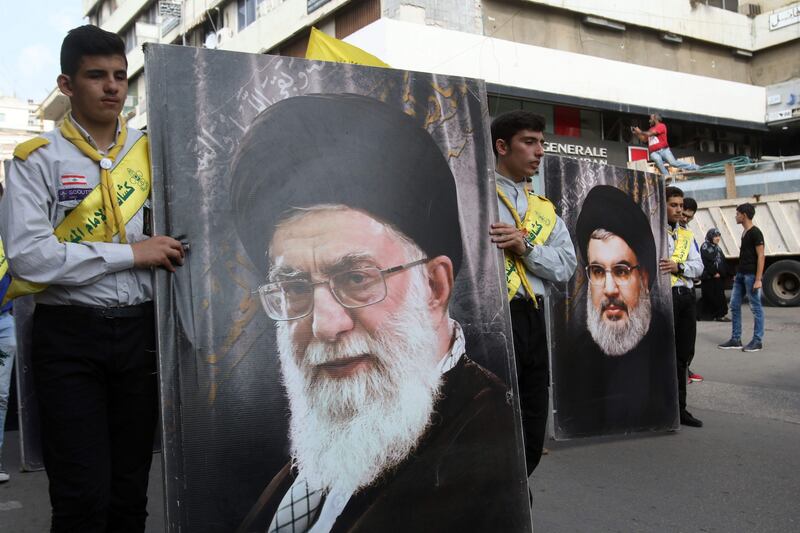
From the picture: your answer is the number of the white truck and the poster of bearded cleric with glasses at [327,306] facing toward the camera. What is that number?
1

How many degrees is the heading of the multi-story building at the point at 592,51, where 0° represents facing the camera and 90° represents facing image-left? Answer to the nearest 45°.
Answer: approximately 315°

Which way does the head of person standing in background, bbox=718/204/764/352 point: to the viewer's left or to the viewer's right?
to the viewer's left

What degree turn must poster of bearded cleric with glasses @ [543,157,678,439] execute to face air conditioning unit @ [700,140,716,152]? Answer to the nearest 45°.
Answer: approximately 135° to its left

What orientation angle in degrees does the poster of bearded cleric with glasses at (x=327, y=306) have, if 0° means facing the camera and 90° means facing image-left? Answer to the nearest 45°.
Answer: approximately 0°

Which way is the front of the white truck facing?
to the viewer's right

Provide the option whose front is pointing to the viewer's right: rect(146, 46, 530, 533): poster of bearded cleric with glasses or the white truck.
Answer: the white truck

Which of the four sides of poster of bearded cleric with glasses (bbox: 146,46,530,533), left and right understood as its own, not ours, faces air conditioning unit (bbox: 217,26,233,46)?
back
